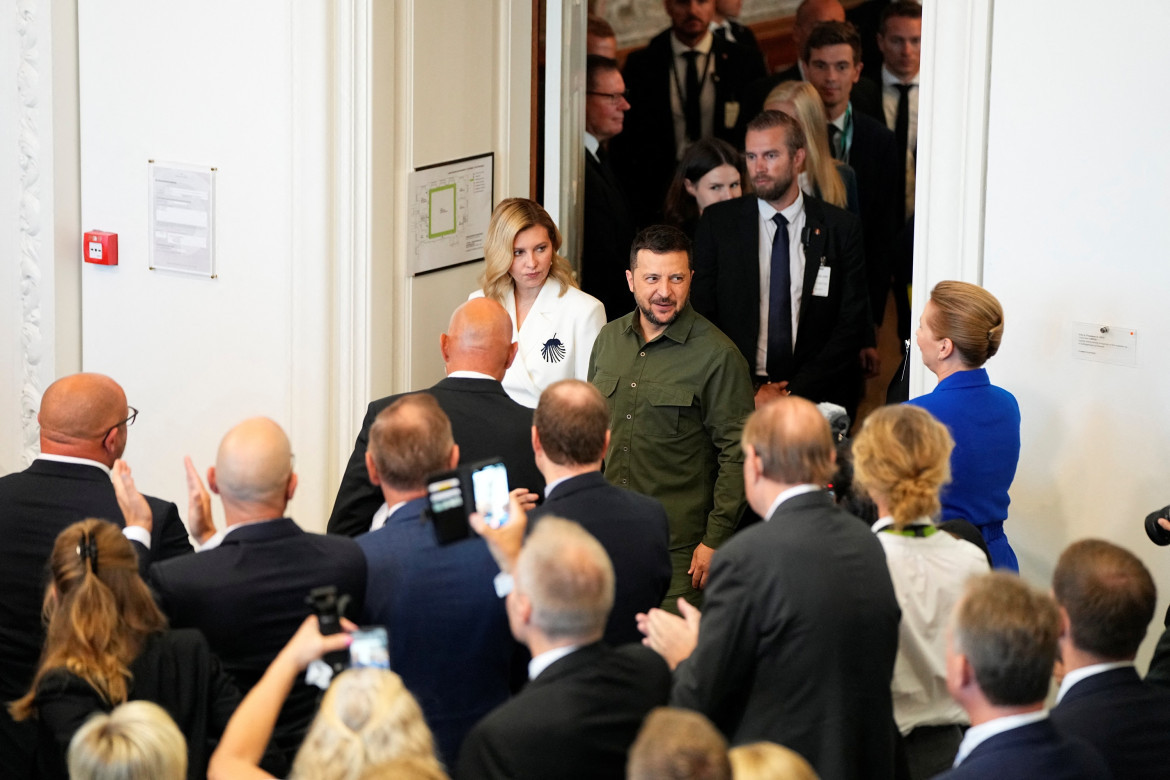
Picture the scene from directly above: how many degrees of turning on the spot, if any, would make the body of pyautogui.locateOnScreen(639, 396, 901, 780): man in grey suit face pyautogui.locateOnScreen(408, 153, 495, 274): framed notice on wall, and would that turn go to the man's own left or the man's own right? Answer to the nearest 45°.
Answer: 0° — they already face it

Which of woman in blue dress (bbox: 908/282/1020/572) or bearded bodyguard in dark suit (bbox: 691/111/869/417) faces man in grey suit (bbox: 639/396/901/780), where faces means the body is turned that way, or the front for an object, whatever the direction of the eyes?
the bearded bodyguard in dark suit

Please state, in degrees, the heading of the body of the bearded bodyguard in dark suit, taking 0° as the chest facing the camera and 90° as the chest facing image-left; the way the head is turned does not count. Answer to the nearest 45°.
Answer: approximately 0°

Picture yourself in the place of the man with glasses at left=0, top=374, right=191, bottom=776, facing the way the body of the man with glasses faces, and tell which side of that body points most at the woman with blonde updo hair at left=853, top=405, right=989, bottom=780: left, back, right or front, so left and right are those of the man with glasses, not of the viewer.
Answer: right

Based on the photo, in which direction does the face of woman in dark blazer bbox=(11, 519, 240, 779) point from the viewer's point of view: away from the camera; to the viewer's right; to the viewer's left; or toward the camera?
away from the camera

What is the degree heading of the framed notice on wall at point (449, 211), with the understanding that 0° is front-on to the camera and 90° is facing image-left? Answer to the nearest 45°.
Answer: approximately 315°

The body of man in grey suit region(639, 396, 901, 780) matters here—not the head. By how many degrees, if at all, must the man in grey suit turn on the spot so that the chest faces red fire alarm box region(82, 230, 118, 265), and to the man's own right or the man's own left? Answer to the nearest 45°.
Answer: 0° — they already face it

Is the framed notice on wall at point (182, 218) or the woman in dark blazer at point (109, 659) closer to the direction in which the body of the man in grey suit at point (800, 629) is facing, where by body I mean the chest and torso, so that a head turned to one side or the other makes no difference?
the framed notice on wall

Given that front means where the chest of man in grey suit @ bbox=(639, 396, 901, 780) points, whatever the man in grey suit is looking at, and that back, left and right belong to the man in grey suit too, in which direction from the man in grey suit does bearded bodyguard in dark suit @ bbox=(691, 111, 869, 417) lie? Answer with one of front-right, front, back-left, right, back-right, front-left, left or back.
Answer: front-right

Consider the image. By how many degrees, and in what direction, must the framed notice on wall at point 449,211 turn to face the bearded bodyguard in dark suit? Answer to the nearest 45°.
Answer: approximately 45° to its left
